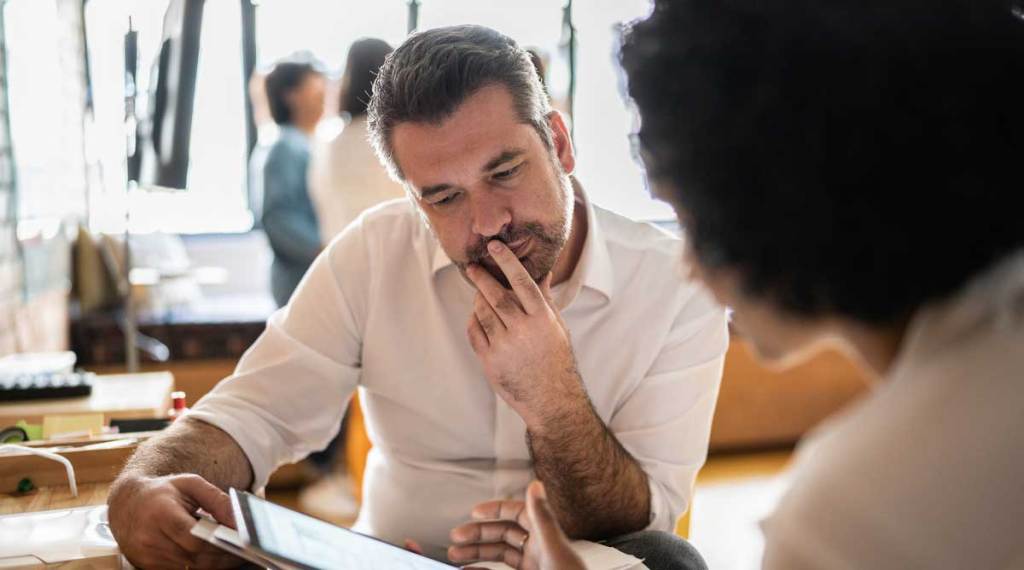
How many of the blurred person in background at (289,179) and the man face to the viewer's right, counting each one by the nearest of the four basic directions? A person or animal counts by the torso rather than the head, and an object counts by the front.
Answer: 1

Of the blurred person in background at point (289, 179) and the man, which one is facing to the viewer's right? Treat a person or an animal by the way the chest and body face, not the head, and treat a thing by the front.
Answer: the blurred person in background

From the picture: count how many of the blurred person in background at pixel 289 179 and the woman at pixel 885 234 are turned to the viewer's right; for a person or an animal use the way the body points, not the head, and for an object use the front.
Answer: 1

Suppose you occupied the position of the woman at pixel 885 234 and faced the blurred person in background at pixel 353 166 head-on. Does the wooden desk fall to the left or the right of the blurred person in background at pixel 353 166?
left

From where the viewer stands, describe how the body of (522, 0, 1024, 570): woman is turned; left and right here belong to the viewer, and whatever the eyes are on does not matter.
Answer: facing away from the viewer and to the left of the viewer

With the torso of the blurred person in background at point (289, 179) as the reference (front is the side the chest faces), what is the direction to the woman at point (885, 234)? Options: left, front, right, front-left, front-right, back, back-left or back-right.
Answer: right

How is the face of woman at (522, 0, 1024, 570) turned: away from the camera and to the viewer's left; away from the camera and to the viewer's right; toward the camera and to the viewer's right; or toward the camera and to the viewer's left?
away from the camera and to the viewer's left

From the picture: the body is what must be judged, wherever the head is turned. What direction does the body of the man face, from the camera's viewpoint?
toward the camera

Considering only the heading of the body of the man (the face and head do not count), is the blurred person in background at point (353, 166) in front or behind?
behind

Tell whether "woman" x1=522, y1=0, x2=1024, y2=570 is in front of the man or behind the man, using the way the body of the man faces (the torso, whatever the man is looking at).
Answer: in front

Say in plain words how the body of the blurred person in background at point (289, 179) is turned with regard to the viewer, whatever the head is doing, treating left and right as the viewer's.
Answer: facing to the right of the viewer

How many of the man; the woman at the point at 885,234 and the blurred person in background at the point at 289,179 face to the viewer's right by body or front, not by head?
1

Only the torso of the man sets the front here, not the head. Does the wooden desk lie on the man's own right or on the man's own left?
on the man's own right

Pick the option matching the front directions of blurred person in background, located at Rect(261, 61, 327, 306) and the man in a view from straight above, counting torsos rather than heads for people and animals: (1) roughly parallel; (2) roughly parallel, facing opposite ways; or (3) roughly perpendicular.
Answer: roughly perpendicular
